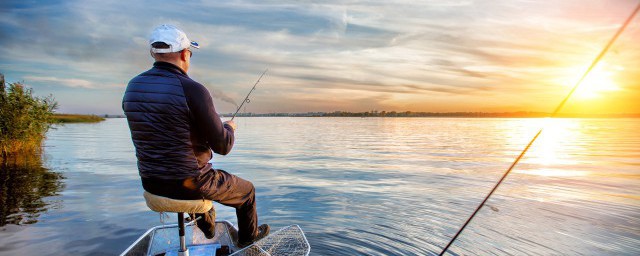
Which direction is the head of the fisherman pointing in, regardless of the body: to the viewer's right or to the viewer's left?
to the viewer's right

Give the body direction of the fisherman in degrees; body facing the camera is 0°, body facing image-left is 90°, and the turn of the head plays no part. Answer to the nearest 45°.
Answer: approximately 225°
